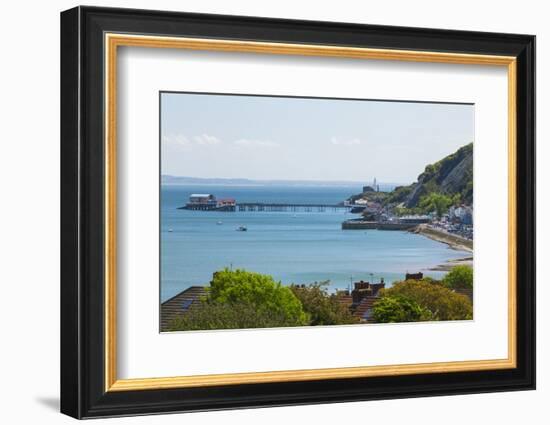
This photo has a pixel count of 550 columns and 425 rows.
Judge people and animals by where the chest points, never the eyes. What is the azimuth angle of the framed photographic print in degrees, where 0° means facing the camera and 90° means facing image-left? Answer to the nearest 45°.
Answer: approximately 315°
